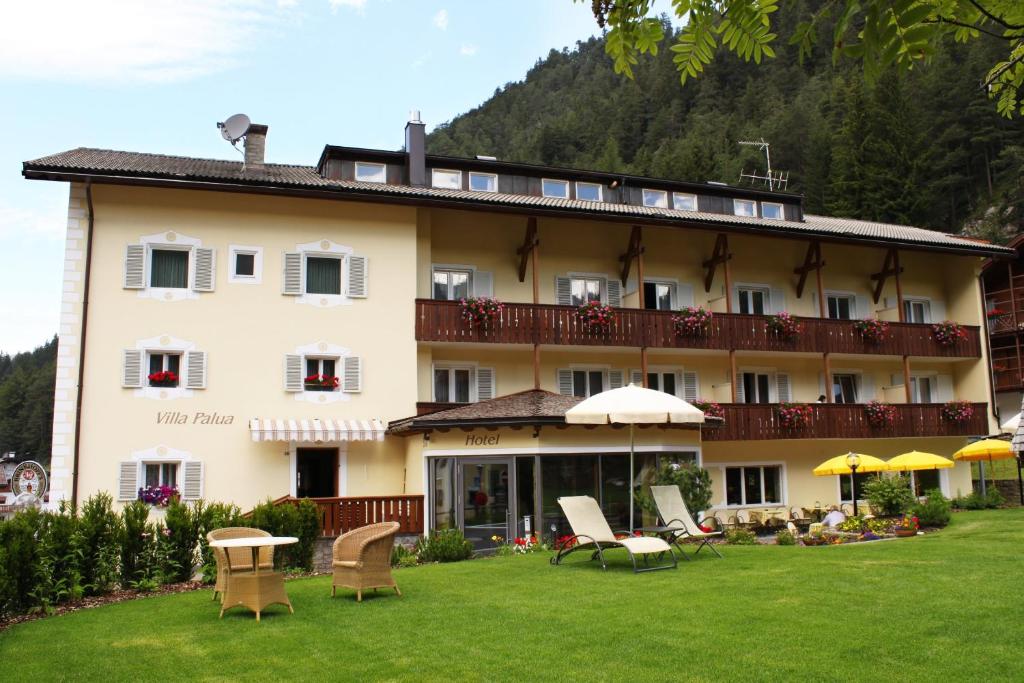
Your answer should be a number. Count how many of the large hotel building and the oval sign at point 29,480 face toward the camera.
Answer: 2

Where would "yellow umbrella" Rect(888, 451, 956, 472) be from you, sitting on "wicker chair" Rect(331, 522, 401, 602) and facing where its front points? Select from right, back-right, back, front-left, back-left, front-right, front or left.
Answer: back

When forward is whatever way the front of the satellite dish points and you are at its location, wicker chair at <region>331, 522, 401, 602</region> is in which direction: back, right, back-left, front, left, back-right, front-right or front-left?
front-left

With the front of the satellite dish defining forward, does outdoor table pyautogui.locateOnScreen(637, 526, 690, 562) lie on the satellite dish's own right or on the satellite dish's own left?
on the satellite dish's own left

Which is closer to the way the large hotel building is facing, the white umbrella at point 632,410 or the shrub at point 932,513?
the white umbrella

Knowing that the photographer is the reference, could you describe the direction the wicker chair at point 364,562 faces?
facing the viewer and to the left of the viewer

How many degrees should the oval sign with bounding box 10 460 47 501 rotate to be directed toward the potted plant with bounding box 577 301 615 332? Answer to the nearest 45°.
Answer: approximately 45° to its left

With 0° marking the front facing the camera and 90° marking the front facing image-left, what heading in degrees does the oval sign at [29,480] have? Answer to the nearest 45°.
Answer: approximately 0°

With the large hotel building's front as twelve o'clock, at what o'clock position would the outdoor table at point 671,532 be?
The outdoor table is roughly at 11 o'clock from the large hotel building.

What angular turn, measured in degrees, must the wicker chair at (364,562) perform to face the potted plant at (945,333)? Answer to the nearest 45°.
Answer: approximately 180°
